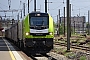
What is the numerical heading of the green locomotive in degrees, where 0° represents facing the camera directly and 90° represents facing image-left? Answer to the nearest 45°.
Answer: approximately 0°
